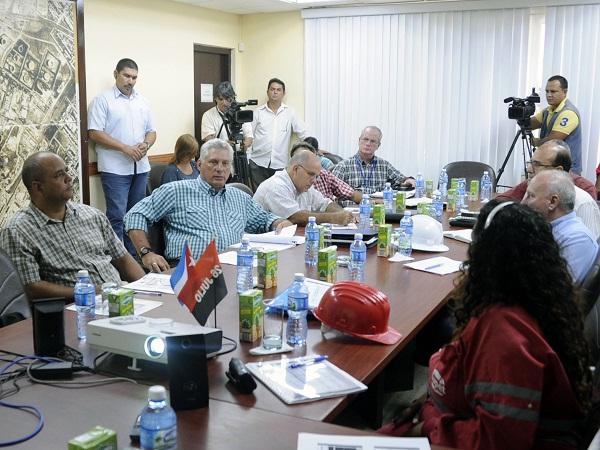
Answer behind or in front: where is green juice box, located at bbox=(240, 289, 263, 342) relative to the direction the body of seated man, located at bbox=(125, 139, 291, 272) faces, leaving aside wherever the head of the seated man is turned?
in front

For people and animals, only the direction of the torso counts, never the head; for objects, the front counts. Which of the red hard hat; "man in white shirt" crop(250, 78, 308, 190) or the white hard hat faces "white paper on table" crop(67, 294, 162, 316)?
the man in white shirt

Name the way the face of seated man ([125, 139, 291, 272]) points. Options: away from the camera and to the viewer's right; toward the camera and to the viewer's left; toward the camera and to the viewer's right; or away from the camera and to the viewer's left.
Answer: toward the camera and to the viewer's right

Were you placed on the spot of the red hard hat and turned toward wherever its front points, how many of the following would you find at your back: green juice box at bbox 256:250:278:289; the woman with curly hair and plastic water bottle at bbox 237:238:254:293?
2

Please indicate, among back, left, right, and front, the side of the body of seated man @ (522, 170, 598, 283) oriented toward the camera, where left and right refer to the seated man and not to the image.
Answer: left

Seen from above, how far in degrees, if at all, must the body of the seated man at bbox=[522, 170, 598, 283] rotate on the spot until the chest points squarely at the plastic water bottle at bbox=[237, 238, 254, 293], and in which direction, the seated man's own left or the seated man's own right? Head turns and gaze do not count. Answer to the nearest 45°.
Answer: approximately 45° to the seated man's own left

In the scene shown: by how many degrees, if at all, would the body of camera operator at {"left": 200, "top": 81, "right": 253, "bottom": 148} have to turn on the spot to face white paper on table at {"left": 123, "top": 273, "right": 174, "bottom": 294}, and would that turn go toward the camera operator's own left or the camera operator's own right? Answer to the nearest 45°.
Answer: approximately 45° to the camera operator's own right

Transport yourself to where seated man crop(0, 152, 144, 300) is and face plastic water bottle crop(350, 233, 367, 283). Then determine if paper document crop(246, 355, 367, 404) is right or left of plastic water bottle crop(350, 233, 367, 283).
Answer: right

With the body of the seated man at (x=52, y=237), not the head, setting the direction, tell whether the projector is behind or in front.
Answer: in front

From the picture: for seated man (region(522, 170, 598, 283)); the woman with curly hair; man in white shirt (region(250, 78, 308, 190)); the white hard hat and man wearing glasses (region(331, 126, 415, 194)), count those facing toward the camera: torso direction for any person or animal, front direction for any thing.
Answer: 2

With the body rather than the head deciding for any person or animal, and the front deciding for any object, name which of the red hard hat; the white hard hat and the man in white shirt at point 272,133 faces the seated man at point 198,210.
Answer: the man in white shirt

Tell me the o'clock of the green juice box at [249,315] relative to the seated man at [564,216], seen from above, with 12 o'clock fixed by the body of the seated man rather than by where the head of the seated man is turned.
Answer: The green juice box is roughly at 10 o'clock from the seated man.
